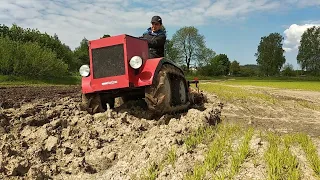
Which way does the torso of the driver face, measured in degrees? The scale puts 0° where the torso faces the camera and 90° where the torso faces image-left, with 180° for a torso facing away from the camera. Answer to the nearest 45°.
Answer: approximately 45°

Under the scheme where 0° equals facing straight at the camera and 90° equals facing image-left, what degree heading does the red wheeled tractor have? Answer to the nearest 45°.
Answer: approximately 45°
